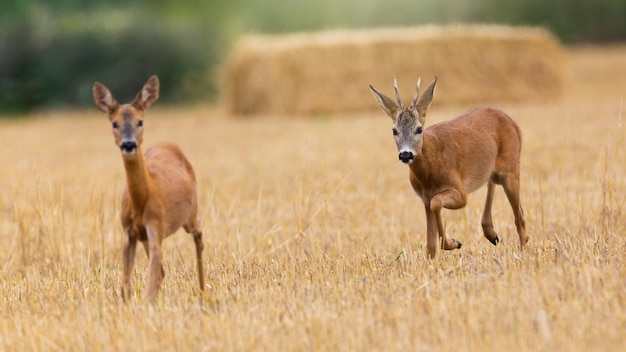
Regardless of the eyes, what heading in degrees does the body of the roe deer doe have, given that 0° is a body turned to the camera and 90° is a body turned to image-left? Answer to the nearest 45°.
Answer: approximately 45°

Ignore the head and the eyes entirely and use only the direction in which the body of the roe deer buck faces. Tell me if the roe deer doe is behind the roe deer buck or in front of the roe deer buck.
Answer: in front

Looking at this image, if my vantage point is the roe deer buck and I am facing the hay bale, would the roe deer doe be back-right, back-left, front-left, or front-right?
back-left

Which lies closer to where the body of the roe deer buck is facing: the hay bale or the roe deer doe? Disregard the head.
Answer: the roe deer doe

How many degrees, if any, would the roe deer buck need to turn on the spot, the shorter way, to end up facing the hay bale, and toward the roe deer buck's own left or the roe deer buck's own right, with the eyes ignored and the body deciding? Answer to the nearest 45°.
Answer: approximately 135° to the roe deer buck's own right

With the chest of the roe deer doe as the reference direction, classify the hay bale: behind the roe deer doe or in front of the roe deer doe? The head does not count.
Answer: behind

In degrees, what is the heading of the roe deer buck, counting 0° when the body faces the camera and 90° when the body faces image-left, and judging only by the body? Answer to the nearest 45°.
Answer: approximately 45°
